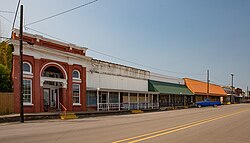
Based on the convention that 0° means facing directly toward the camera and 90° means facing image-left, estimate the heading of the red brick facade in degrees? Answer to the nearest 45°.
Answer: approximately 315°
